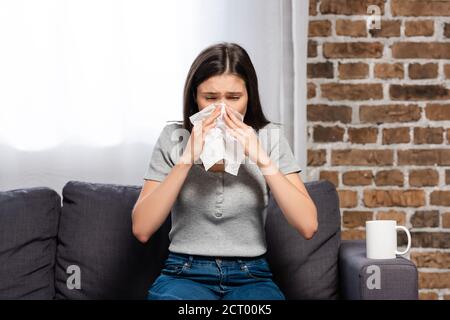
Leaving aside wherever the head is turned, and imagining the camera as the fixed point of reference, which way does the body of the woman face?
toward the camera

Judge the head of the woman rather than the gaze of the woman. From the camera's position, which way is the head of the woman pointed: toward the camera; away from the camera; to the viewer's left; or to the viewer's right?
toward the camera

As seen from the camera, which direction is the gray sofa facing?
toward the camera
